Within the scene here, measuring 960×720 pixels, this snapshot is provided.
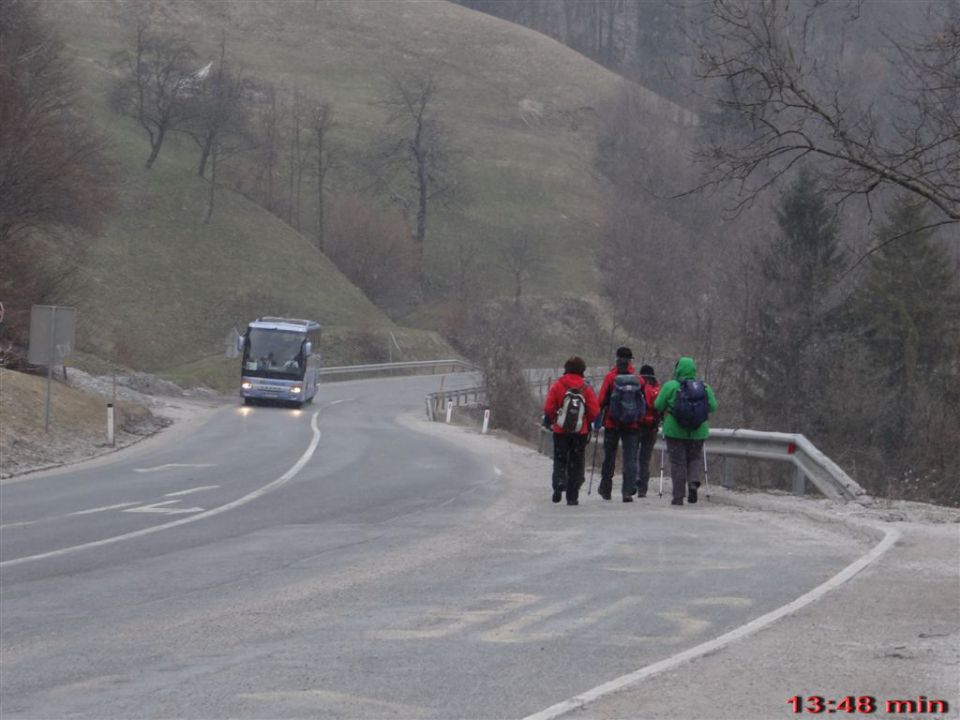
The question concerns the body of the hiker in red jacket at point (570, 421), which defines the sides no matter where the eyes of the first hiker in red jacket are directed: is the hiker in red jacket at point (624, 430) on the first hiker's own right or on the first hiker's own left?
on the first hiker's own right

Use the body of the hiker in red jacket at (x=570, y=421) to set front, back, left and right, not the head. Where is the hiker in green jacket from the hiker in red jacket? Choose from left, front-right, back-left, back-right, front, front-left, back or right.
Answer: right

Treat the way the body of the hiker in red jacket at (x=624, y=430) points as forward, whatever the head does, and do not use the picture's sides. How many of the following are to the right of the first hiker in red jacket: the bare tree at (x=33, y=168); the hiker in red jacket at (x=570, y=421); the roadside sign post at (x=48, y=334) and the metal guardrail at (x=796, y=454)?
1

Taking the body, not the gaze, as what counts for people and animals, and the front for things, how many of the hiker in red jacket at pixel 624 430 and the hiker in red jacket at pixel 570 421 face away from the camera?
2

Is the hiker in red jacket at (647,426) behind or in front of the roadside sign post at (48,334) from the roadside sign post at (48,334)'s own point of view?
behind

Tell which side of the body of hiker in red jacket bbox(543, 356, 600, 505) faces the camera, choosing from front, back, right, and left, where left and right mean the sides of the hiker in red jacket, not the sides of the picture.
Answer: back

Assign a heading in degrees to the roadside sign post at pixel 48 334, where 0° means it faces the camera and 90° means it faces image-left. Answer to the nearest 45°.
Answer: approximately 180°

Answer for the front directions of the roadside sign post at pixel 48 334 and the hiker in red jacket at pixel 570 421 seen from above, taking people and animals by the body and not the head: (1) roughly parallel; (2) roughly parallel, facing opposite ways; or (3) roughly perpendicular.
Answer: roughly parallel

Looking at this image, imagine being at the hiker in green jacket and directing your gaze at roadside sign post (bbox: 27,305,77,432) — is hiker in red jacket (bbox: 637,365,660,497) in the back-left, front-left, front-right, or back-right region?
front-right

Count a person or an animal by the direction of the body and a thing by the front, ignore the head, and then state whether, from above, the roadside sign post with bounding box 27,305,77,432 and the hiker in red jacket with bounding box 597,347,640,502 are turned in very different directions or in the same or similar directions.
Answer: same or similar directions

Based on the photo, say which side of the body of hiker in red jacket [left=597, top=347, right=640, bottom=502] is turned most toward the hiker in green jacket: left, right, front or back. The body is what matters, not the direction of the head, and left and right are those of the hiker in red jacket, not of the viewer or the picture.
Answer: right

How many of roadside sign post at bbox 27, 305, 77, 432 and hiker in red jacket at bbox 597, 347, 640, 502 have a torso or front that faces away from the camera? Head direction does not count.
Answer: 2

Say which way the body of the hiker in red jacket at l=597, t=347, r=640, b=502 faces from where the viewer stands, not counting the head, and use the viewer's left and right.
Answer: facing away from the viewer

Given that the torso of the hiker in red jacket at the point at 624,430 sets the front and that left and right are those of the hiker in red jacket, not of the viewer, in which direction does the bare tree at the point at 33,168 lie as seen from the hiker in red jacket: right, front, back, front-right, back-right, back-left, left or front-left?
front-left

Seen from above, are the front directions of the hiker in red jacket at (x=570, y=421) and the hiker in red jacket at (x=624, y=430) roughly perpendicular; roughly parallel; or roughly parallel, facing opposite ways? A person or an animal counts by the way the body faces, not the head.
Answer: roughly parallel
